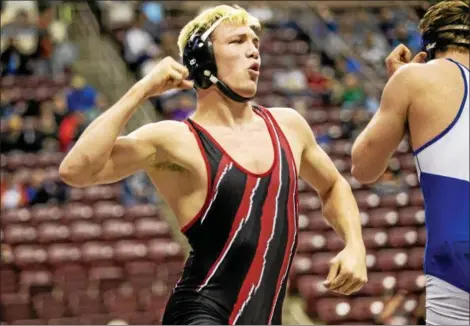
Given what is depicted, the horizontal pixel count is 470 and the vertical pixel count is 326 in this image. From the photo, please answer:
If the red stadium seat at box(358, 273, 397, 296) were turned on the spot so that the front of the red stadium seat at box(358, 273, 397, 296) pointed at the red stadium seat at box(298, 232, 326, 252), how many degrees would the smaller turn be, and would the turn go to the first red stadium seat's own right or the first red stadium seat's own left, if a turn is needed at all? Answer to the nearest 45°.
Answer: approximately 90° to the first red stadium seat's own right

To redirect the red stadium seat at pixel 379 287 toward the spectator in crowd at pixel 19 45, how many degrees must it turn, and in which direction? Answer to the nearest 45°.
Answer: approximately 90° to its right

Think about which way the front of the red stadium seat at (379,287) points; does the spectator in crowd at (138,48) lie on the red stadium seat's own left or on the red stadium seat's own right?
on the red stadium seat's own right

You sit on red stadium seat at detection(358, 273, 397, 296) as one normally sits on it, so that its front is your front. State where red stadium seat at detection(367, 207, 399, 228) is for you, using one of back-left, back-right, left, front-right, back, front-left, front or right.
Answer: back-right

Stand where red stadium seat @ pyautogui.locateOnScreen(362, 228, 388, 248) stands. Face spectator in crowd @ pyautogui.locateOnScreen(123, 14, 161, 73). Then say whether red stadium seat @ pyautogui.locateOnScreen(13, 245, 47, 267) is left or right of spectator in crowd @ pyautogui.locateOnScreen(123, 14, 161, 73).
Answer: left

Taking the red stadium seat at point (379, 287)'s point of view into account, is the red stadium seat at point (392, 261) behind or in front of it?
behind

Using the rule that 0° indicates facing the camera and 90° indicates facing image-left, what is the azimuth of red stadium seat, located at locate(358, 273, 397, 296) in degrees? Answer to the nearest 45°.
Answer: approximately 45°

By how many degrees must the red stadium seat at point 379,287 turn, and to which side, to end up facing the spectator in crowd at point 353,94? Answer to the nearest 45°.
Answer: approximately 135° to its right

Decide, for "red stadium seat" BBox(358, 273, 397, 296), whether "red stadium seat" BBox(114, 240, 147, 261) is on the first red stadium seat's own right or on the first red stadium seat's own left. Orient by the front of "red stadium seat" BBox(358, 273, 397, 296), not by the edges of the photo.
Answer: on the first red stadium seat's own right

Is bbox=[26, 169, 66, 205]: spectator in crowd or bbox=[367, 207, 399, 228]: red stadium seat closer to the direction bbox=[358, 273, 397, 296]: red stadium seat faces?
the spectator in crowd
